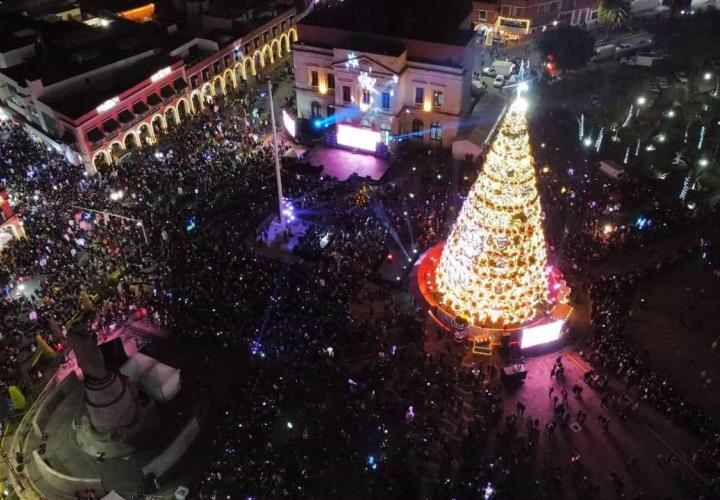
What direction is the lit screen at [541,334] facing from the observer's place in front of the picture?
facing the viewer and to the right of the viewer

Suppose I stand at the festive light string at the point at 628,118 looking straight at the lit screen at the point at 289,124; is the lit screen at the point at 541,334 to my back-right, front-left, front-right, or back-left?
front-left

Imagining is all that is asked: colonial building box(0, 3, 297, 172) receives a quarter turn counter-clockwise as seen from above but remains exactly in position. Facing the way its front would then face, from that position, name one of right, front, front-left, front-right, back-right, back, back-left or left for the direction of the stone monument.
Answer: back-right

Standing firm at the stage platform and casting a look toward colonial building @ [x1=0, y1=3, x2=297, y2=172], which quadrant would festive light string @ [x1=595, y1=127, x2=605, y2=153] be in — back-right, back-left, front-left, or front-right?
back-right

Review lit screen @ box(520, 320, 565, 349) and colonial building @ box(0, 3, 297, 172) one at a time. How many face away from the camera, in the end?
0

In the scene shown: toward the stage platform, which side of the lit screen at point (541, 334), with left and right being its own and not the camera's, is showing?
back

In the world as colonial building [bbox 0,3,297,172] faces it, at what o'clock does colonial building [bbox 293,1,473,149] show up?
colonial building [bbox 293,1,473,149] is roughly at 11 o'clock from colonial building [bbox 0,3,297,172].

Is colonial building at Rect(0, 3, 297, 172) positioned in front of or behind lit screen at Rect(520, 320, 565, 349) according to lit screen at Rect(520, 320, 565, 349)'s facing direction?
behind

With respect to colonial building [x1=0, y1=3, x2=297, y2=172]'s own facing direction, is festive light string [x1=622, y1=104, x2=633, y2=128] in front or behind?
in front

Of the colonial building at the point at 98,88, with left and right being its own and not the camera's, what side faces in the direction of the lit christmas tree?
front

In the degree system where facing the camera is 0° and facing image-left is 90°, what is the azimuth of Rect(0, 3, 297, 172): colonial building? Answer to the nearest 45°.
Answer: approximately 315°
